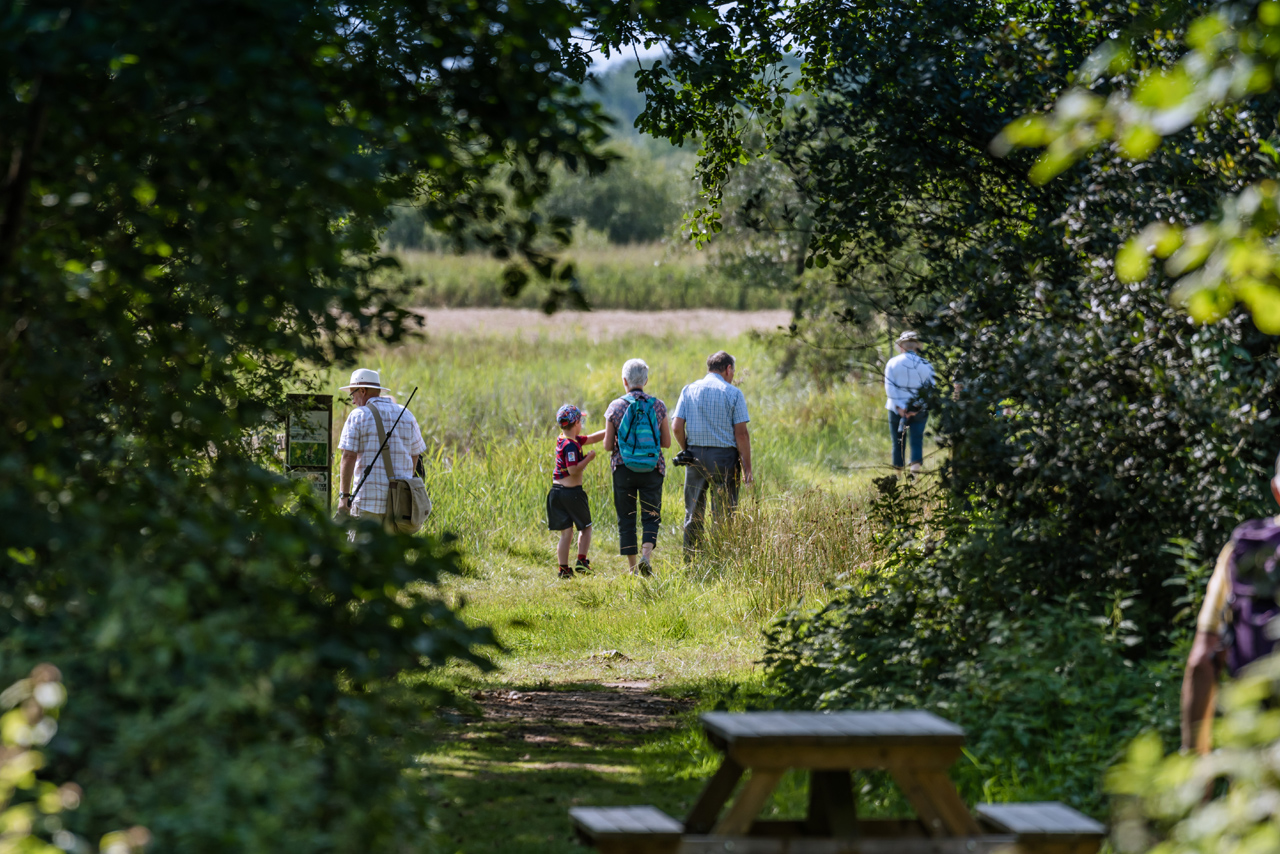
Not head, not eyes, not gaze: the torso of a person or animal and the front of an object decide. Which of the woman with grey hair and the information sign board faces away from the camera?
the woman with grey hair

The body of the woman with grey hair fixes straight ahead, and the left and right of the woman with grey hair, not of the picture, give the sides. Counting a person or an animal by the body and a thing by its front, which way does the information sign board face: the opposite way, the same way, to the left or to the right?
the opposite way

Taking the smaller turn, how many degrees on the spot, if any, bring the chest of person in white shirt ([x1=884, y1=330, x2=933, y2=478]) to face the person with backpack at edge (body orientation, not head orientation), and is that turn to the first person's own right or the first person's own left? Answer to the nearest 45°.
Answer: approximately 180°

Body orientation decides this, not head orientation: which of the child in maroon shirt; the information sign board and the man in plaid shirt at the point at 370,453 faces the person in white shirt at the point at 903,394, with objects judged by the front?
the child in maroon shirt

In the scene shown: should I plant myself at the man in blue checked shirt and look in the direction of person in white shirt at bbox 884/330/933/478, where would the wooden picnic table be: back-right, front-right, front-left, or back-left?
back-right

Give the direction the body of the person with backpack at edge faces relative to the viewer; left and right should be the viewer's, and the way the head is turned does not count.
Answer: facing away from the viewer

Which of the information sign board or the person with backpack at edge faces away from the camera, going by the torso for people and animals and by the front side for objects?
the person with backpack at edge

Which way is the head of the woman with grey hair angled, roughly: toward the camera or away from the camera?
away from the camera

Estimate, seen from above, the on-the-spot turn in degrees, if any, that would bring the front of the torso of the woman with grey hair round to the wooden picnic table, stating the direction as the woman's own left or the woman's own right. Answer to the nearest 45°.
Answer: approximately 180°

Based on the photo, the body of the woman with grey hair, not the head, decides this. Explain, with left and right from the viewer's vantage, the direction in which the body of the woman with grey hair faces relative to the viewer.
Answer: facing away from the viewer

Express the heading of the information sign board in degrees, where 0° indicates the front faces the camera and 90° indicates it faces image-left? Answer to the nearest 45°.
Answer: approximately 0°

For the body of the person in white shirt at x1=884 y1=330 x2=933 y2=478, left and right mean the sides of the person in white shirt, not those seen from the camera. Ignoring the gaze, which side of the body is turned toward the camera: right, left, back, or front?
back

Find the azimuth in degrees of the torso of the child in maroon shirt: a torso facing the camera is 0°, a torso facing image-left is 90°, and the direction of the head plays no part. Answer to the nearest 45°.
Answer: approximately 225°
